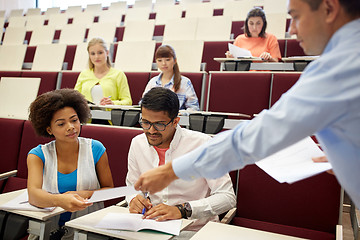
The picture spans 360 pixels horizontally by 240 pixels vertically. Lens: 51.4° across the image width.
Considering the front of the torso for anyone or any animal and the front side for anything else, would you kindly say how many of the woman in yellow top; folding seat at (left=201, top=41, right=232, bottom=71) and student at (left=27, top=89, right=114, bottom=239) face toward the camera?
3

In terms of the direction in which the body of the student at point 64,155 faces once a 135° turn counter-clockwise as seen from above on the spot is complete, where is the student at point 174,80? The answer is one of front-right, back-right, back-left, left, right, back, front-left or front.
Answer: front

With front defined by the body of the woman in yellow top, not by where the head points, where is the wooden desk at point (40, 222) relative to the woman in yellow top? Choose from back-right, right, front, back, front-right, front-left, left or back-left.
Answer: front

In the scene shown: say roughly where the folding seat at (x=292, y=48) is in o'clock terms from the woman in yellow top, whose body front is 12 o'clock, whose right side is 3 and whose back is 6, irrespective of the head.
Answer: The folding seat is roughly at 9 o'clock from the woman in yellow top.

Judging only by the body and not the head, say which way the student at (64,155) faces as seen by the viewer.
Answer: toward the camera

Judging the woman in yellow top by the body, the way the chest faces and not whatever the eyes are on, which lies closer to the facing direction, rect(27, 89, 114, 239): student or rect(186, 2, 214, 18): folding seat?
the student

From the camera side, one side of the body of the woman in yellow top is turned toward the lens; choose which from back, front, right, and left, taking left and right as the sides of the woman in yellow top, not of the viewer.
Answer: front

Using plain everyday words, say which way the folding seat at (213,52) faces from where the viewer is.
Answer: facing the viewer

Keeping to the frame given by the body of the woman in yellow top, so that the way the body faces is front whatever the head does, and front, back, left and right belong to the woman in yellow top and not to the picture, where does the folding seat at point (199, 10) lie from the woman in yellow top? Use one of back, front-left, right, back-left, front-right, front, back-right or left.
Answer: back-left

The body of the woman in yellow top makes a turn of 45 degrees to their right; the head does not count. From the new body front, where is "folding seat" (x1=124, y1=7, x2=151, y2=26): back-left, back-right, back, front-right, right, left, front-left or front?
back-right

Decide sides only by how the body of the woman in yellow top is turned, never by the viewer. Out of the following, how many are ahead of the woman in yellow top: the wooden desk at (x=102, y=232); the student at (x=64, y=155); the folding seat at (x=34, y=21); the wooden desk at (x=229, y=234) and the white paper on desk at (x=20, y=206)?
4
